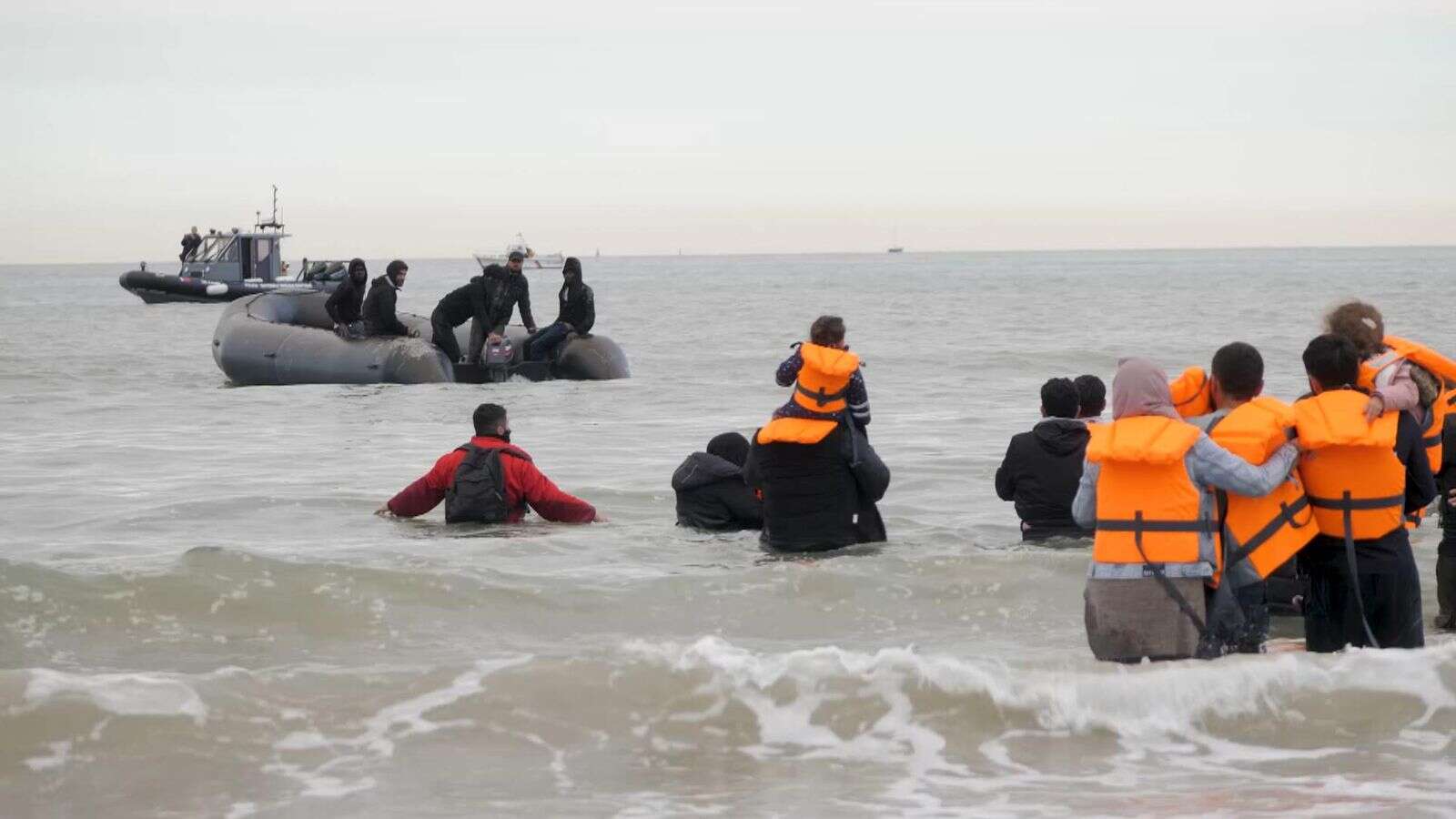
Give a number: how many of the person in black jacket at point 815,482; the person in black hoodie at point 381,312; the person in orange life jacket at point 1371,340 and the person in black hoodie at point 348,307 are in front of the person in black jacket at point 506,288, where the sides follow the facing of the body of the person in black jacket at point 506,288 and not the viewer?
2

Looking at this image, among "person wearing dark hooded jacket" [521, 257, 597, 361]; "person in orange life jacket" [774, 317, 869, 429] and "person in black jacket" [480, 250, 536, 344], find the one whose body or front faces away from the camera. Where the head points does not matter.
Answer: the person in orange life jacket

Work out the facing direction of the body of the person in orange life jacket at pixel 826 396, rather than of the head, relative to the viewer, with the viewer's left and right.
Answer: facing away from the viewer

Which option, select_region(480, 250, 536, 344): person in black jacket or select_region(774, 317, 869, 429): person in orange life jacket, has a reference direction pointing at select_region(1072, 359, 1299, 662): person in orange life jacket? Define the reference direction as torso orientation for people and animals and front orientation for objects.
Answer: the person in black jacket

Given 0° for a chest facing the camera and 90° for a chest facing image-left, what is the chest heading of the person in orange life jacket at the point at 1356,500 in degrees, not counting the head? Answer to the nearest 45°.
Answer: approximately 180°

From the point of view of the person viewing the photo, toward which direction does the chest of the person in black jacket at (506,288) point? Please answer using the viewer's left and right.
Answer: facing the viewer

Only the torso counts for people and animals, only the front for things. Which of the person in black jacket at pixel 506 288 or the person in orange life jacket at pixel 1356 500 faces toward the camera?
the person in black jacket

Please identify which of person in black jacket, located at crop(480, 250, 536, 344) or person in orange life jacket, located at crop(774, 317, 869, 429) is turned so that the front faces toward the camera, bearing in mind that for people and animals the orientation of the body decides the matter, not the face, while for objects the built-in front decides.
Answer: the person in black jacket

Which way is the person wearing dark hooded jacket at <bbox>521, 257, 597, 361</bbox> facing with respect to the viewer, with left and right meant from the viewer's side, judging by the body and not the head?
facing the viewer and to the left of the viewer

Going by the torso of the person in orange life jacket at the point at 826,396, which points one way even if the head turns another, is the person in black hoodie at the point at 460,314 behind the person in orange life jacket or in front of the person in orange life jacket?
in front

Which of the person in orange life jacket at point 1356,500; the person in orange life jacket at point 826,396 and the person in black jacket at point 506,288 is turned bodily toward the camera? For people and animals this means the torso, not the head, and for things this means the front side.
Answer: the person in black jacket

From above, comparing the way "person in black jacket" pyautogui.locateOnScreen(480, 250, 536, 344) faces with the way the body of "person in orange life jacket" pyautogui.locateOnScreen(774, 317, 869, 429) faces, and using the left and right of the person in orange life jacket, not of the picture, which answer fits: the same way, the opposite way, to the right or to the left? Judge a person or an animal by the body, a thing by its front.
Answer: the opposite way

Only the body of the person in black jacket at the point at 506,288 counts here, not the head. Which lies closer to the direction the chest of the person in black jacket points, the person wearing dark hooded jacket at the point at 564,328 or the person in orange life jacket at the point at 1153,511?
the person in orange life jacket

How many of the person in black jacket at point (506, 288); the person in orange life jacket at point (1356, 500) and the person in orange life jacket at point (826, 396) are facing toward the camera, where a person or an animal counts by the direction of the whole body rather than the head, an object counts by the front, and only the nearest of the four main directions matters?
1

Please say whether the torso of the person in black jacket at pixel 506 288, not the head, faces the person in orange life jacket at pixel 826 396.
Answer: yes

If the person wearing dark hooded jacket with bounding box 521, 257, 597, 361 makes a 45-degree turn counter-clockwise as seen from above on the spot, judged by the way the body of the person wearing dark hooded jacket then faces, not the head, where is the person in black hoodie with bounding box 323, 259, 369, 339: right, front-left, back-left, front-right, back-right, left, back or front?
right
